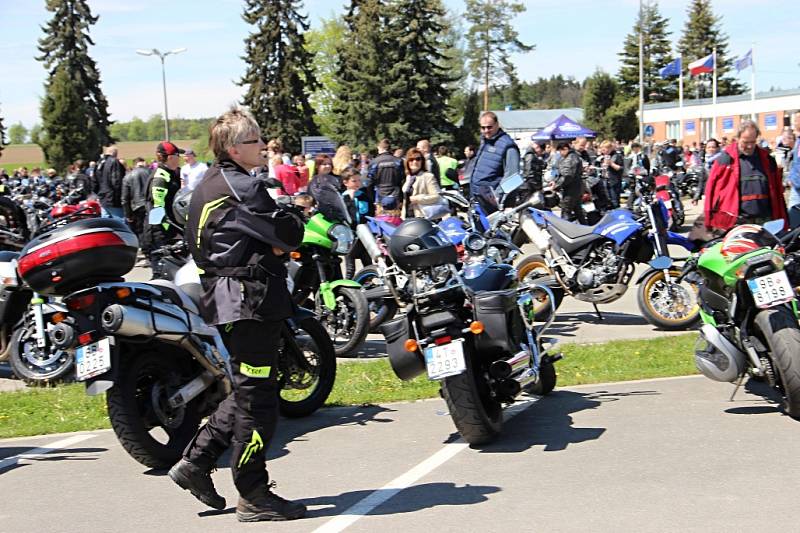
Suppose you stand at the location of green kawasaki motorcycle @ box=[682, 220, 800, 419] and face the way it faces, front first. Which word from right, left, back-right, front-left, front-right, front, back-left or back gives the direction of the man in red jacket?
front-right

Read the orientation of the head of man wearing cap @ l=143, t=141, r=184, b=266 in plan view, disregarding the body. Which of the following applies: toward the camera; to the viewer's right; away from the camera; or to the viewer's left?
to the viewer's right

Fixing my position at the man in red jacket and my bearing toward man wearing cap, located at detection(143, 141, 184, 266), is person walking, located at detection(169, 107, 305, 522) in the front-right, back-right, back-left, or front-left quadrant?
front-left

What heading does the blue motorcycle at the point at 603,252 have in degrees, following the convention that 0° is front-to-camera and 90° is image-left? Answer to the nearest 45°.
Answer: approximately 315°

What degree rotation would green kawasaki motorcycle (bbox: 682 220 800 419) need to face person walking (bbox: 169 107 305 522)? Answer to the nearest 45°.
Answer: approximately 90° to its left

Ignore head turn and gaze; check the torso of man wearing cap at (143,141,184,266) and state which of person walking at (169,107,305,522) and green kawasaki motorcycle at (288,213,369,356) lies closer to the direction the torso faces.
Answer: the green kawasaki motorcycle

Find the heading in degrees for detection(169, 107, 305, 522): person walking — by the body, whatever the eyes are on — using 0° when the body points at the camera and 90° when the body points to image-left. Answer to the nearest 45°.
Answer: approximately 270°

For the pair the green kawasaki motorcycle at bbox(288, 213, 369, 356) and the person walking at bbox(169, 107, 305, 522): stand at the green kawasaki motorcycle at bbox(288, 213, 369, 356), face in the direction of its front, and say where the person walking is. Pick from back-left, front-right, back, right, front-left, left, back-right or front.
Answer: front-right

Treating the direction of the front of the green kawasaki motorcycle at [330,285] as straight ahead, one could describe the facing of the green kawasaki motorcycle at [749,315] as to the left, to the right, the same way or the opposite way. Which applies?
the opposite way

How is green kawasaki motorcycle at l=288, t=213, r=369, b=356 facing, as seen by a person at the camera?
facing the viewer and to the right of the viewer
